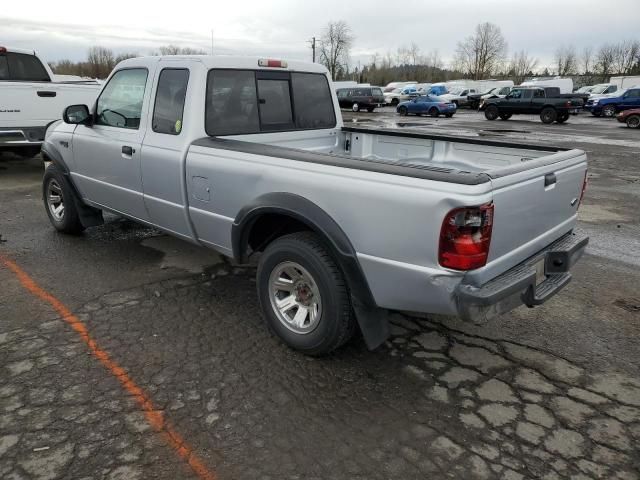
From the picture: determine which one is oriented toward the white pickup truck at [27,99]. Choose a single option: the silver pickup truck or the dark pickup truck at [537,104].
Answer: the silver pickup truck

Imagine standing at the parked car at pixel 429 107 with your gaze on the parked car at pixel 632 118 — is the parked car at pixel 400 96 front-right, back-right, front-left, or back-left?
back-left

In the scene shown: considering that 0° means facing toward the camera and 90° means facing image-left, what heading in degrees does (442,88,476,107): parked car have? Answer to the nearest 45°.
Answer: approximately 45°

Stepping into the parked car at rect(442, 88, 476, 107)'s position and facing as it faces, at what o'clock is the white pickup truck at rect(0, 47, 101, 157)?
The white pickup truck is roughly at 11 o'clock from the parked car.

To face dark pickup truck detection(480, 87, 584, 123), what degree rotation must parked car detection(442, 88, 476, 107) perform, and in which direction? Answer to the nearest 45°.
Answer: approximately 45° to its left

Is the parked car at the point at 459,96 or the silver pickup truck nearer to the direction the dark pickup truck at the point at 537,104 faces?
the parked car

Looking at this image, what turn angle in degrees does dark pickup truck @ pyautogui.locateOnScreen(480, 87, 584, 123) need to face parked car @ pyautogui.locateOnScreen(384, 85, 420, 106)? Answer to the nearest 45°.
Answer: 0° — it already faces it

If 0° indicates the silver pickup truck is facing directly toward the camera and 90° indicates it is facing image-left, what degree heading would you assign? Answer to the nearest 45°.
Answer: approximately 135°

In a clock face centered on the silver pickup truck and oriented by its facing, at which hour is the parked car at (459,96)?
The parked car is roughly at 2 o'clock from the silver pickup truck.
